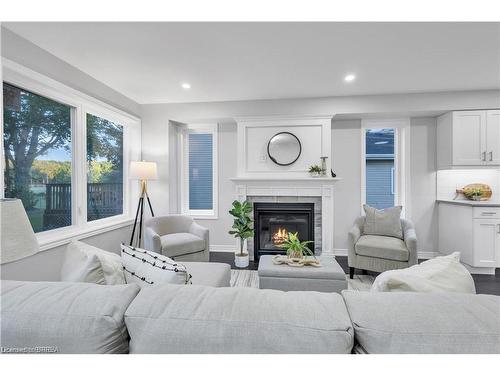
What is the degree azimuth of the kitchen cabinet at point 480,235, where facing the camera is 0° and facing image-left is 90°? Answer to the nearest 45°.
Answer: approximately 315°

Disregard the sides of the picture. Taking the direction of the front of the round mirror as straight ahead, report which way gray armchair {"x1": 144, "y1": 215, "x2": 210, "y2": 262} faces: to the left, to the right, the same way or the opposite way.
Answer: to the left

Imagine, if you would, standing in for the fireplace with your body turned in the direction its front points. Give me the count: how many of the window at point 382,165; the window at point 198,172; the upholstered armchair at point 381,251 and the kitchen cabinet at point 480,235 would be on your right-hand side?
1

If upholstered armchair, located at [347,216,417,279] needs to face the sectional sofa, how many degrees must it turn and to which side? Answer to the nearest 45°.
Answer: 0° — it already faces it

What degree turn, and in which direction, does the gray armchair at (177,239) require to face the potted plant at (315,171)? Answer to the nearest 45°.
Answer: approximately 45° to its left

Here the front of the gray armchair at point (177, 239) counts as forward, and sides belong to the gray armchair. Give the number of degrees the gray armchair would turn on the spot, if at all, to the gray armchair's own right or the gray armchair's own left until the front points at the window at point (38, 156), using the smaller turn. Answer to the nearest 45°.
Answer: approximately 135° to the gray armchair's own right

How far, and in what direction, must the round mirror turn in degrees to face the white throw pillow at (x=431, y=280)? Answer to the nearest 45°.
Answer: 0° — it already faces it

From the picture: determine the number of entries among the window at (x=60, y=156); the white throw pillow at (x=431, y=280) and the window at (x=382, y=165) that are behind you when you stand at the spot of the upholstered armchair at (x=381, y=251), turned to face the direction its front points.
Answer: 1

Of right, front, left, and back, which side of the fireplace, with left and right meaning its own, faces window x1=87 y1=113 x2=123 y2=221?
right

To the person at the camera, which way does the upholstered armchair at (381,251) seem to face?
facing the viewer

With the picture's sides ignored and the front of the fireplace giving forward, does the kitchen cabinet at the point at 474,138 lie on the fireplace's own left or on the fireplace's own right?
on the fireplace's own left

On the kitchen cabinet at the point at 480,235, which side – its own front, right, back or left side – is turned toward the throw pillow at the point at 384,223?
right

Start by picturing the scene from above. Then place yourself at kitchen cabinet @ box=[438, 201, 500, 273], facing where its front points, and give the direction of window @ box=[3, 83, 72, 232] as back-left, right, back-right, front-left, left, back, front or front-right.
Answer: right

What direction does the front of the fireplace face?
toward the camera

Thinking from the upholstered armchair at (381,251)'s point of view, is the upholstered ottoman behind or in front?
in front

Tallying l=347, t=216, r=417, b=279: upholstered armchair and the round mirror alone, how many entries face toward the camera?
2
